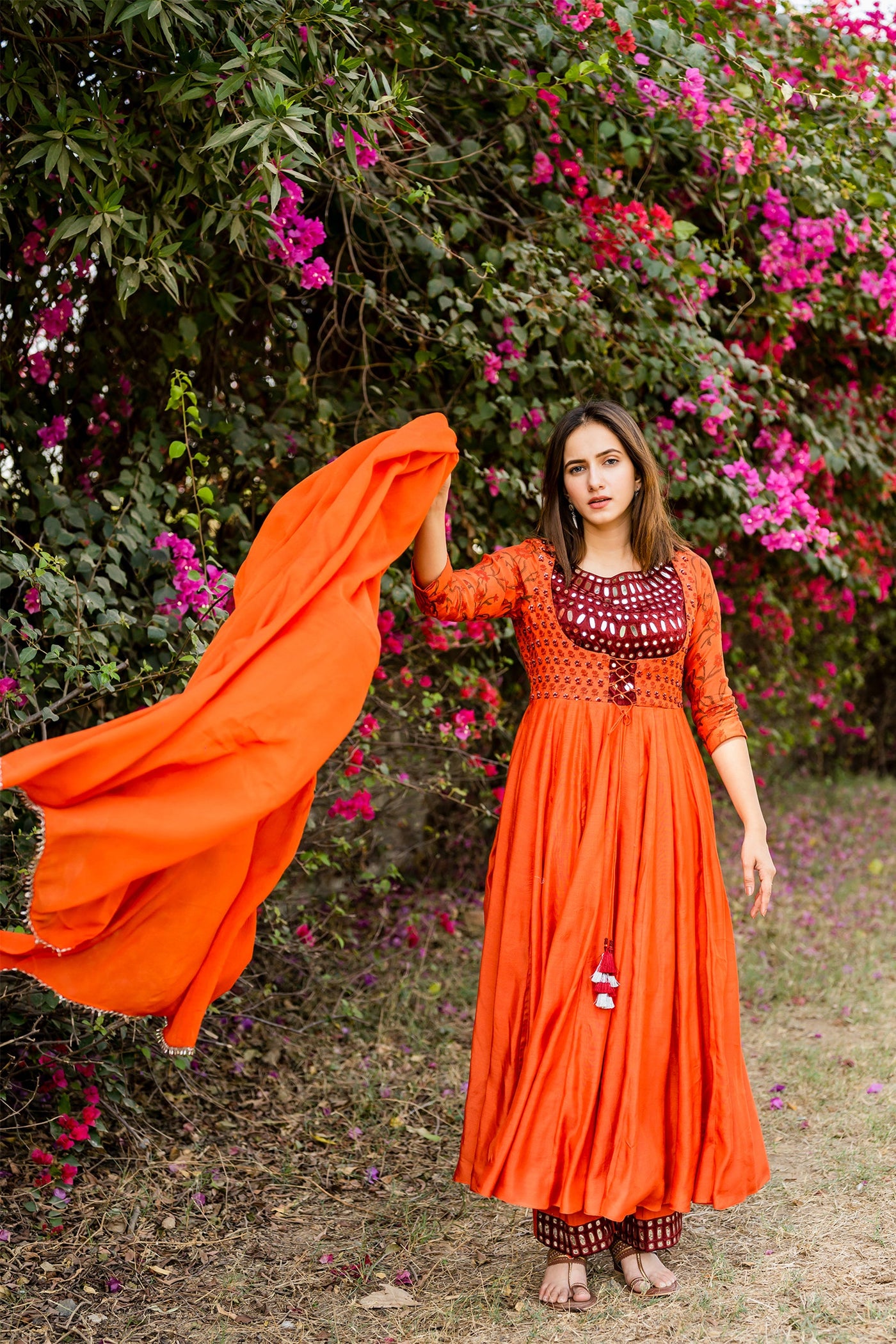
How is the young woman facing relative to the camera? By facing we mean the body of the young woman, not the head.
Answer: toward the camera
